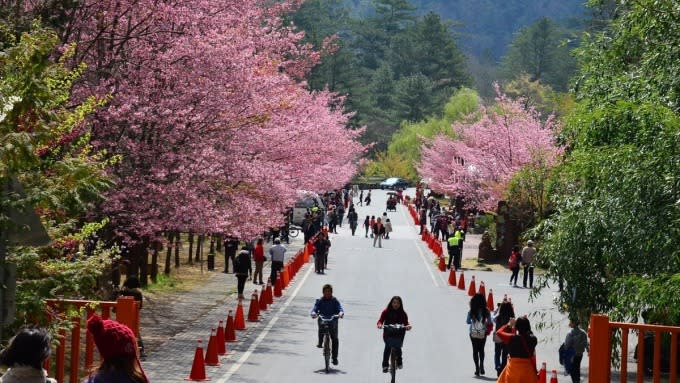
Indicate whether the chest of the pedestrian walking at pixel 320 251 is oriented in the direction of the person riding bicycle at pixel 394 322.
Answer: yes

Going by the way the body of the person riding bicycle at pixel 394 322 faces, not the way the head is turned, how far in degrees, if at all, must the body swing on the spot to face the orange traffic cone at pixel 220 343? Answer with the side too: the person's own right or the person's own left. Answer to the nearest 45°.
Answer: approximately 135° to the person's own right

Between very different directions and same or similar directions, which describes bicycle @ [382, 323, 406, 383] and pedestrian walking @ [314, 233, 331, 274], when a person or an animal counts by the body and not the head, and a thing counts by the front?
same or similar directions

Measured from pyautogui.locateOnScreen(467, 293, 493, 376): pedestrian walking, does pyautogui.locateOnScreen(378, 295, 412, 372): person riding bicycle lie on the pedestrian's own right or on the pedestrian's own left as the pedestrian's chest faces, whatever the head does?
on the pedestrian's own left

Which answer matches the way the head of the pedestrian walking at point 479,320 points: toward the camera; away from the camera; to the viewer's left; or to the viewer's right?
away from the camera

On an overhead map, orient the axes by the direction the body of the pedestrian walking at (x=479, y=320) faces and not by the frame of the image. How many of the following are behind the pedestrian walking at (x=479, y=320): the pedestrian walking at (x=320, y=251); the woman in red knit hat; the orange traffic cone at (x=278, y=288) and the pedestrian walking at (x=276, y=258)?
1

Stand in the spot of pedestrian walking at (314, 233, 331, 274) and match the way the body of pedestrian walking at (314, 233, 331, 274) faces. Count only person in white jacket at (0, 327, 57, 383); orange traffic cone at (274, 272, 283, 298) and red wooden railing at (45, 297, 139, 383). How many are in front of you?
3

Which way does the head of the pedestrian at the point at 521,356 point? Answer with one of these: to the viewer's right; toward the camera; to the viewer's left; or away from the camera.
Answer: away from the camera

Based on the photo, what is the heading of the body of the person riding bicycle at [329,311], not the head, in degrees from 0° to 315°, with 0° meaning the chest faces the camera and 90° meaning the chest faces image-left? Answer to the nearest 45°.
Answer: approximately 0°

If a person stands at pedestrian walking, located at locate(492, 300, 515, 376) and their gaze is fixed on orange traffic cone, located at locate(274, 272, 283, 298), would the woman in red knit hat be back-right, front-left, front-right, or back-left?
back-left

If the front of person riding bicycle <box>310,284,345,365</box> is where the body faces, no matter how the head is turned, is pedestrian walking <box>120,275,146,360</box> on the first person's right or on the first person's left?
on the first person's right

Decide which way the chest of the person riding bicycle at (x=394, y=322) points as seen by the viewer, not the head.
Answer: toward the camera
